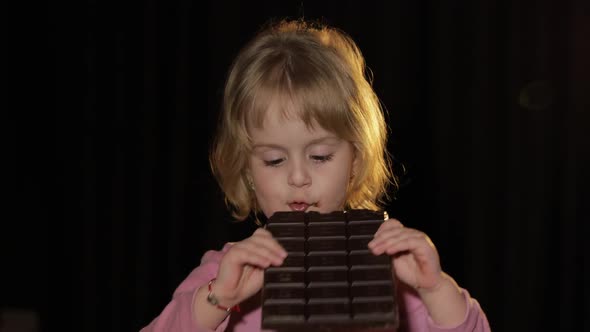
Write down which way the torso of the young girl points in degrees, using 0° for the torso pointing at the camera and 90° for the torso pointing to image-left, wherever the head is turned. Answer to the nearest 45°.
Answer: approximately 0°
